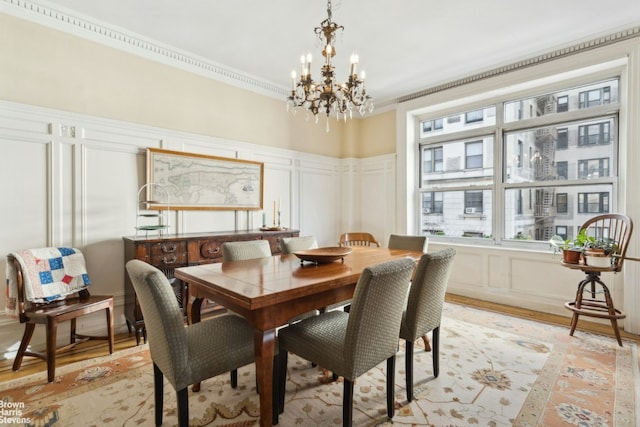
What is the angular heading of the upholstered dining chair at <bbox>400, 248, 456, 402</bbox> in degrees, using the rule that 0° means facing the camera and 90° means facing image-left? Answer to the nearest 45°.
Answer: approximately 135°

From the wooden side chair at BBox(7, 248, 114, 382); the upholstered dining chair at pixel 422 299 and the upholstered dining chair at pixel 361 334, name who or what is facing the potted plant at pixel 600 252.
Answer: the wooden side chair

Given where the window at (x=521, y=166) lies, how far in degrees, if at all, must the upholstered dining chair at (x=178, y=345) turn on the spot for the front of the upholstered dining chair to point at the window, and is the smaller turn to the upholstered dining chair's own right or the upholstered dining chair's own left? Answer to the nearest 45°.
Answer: approximately 45° to the upholstered dining chair's own right

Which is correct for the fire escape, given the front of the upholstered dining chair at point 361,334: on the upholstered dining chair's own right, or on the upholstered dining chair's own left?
on the upholstered dining chair's own right

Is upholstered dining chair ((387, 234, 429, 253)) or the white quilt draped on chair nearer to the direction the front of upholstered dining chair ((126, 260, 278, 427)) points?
the upholstered dining chair

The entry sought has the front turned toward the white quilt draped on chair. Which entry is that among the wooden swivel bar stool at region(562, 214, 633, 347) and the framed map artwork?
the wooden swivel bar stool

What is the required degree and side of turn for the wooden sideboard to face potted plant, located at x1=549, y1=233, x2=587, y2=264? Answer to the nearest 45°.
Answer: approximately 45° to its left

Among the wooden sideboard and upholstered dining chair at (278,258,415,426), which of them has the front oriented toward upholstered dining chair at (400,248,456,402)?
the wooden sideboard

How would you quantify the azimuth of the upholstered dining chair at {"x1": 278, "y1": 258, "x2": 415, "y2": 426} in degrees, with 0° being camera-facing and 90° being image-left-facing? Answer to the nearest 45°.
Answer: approximately 135°

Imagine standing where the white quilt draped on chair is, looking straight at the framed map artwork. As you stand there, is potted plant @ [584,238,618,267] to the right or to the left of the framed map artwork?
right
